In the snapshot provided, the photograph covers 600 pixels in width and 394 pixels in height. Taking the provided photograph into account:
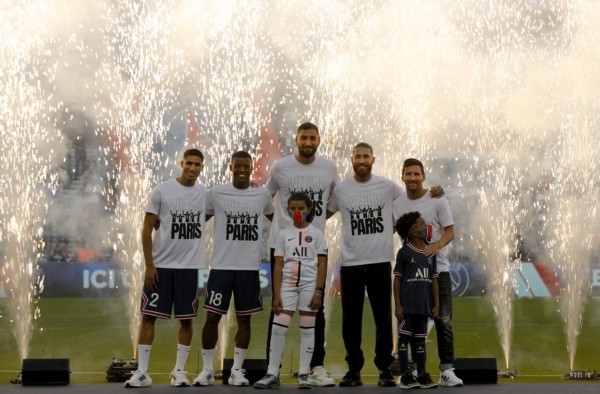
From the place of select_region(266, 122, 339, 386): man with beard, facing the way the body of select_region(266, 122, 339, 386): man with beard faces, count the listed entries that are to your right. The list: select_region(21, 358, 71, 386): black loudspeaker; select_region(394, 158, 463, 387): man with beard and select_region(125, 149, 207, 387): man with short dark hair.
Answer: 2

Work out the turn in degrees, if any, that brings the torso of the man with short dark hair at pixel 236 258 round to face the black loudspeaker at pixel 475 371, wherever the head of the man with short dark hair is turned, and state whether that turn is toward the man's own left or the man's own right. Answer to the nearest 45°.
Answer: approximately 90° to the man's own left

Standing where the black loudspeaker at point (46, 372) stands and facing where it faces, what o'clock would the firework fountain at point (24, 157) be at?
The firework fountain is roughly at 6 o'clock from the black loudspeaker.

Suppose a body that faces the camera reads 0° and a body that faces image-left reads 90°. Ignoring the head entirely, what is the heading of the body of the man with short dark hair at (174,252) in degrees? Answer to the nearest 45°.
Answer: approximately 0°
